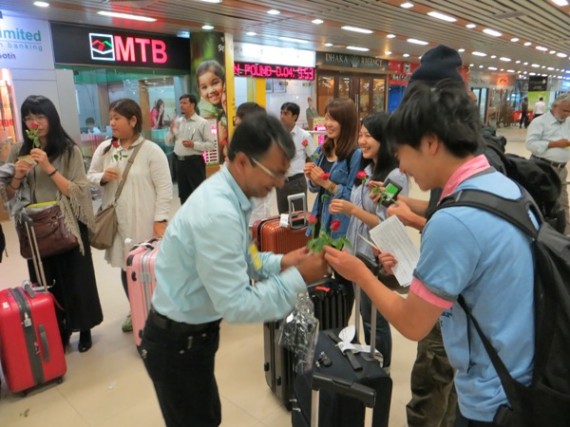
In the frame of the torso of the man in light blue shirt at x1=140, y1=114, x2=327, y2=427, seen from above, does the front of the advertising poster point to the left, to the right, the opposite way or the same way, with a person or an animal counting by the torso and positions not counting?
to the right

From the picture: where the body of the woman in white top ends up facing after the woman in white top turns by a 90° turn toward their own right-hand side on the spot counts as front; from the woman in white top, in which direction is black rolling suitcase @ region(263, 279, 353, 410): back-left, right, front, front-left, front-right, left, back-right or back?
back

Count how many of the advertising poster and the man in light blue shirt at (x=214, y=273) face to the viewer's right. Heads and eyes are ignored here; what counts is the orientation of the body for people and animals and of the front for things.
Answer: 1

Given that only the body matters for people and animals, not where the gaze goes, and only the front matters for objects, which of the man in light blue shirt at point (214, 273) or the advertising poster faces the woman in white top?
the advertising poster

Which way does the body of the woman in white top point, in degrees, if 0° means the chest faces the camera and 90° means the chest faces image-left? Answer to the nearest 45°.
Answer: approximately 45°

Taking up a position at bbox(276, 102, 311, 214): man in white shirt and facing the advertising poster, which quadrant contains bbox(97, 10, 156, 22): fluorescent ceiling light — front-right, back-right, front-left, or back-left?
front-left

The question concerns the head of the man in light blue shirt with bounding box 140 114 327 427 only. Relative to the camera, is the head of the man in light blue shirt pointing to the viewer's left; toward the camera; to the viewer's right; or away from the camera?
to the viewer's right

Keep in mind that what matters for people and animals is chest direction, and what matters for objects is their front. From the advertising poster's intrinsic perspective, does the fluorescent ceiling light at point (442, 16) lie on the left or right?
on its left

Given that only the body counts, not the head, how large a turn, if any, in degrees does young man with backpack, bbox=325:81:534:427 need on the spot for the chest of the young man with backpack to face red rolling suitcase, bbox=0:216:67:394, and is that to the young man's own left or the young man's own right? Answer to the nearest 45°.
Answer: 0° — they already face it

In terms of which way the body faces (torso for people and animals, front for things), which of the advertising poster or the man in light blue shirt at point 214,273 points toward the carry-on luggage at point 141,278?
the advertising poster

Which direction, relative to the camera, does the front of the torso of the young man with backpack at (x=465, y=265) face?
to the viewer's left

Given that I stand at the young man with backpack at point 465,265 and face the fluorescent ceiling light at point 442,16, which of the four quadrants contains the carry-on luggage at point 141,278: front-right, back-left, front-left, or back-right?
front-left

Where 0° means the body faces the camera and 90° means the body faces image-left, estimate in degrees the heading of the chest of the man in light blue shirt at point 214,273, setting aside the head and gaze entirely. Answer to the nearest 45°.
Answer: approximately 270°

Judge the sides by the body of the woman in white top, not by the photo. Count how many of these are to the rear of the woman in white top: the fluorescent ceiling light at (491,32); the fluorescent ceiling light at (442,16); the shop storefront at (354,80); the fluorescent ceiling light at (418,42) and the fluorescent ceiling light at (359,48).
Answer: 5

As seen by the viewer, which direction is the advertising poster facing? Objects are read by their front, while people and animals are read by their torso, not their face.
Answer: toward the camera
